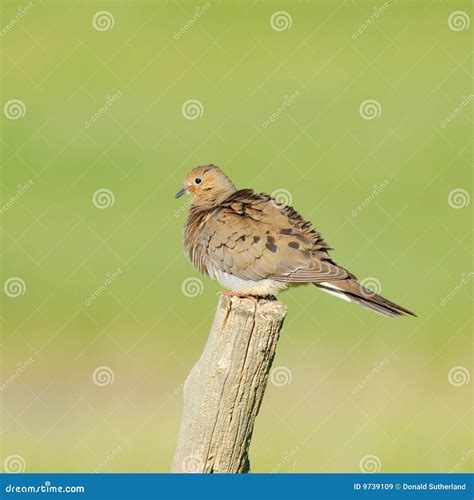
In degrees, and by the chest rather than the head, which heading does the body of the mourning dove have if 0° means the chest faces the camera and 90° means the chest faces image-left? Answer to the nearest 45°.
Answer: approximately 90°
